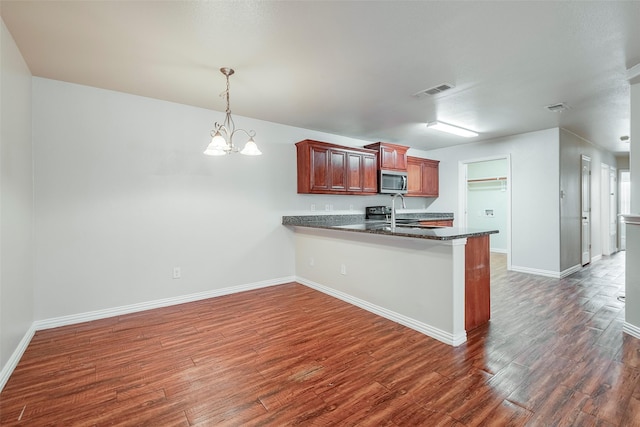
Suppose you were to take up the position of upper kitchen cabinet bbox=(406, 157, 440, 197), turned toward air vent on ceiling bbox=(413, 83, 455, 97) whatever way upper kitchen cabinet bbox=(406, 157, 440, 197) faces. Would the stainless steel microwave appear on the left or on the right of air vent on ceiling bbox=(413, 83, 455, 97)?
right

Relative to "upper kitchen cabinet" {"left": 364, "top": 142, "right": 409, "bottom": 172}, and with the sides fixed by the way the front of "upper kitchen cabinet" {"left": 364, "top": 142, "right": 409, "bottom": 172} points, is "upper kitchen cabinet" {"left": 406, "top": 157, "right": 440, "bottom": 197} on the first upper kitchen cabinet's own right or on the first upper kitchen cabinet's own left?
on the first upper kitchen cabinet's own left

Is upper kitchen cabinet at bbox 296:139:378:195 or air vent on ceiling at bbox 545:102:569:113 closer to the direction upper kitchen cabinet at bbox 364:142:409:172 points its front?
the air vent on ceiling

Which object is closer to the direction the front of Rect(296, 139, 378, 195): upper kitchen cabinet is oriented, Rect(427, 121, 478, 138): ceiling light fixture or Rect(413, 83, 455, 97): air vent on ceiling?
the air vent on ceiling

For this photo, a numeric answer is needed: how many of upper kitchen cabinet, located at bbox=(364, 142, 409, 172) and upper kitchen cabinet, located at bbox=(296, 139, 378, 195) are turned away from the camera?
0

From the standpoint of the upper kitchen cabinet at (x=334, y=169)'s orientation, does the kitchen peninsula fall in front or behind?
in front

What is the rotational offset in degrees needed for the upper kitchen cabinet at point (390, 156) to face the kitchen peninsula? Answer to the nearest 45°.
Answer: approximately 45° to its right

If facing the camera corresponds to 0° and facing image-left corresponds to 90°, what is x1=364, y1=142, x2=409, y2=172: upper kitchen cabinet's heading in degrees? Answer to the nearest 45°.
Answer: approximately 315°

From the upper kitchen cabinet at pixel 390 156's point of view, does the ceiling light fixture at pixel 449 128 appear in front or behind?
in front

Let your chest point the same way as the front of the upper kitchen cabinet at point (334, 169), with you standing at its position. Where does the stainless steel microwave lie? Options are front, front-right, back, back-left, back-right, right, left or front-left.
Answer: left

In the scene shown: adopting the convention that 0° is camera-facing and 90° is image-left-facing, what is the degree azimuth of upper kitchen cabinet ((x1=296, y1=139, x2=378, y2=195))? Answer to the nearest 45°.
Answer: approximately 315°

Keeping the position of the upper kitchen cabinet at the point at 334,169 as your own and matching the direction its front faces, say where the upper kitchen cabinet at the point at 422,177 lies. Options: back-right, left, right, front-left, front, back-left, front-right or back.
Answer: left

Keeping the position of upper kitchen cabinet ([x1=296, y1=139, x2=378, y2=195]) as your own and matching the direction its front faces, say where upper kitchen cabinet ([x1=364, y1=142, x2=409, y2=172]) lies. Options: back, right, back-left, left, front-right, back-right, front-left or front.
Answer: left
